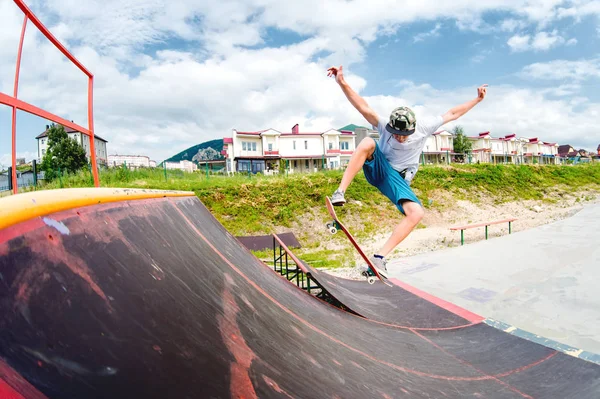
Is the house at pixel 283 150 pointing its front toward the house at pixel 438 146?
no

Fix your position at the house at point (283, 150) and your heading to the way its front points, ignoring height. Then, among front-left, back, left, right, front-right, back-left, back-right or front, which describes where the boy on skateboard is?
front

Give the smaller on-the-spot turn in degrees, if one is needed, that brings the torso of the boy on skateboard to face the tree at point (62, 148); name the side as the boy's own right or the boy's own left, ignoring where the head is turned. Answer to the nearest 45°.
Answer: approximately 90° to the boy's own right

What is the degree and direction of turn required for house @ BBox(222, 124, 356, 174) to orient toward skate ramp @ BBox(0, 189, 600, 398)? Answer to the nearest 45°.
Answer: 0° — it already faces it

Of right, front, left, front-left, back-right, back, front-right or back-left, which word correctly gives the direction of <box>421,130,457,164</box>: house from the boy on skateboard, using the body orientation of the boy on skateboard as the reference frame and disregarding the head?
back

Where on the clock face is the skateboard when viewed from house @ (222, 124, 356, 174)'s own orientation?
The skateboard is roughly at 12 o'clock from the house.

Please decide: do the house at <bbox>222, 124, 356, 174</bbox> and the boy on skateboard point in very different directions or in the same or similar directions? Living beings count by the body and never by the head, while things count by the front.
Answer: same or similar directions

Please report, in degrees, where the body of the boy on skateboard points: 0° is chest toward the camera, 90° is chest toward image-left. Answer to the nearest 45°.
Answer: approximately 0°

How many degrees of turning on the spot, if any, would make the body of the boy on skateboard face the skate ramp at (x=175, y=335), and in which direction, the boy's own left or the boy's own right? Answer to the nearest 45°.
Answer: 0° — they already face it

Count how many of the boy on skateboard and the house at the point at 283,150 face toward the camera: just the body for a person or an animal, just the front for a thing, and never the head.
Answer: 2

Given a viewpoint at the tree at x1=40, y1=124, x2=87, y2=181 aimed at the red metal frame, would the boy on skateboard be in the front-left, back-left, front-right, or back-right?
front-left

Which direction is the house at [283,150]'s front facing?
toward the camera
